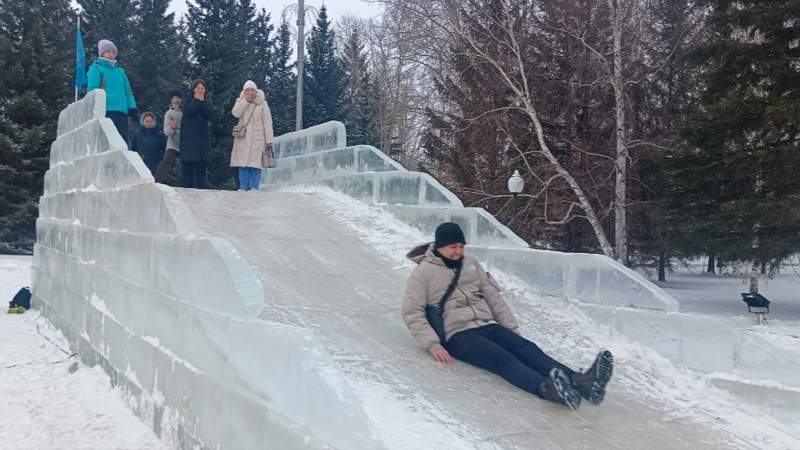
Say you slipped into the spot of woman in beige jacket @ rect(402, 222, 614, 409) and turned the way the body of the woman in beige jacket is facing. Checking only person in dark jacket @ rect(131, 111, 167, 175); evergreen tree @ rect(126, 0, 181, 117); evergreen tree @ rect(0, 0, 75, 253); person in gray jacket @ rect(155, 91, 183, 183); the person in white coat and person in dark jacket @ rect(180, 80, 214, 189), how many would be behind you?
6

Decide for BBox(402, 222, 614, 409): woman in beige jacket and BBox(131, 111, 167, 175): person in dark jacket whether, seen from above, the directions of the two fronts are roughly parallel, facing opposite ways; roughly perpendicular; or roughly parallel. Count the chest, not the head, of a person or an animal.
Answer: roughly parallel

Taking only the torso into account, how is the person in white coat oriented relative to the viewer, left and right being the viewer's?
facing the viewer

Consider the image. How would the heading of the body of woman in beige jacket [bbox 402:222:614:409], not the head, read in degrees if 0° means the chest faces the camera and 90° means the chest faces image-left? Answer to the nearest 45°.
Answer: approximately 315°

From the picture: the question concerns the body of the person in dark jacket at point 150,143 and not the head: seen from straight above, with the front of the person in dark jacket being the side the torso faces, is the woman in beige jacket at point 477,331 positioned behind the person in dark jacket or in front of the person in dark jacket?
in front

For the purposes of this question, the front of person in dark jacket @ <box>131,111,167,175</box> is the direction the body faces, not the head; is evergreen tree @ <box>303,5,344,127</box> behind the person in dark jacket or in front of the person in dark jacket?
behind

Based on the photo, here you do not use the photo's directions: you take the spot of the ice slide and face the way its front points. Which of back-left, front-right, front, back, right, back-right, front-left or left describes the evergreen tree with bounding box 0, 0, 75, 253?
back

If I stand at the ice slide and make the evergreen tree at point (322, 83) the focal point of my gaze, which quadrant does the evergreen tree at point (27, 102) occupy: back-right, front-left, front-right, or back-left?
front-left

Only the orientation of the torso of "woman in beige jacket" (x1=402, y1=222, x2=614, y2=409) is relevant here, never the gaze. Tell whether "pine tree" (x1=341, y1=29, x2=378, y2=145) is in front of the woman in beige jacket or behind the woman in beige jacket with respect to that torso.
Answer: behind

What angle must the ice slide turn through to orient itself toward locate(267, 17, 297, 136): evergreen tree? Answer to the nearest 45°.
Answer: approximately 135° to its left

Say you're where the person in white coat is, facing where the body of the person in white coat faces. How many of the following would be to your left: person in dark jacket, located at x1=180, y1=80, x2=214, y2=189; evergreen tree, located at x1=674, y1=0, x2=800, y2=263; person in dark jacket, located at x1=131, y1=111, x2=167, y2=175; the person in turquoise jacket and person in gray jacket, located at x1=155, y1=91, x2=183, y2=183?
1

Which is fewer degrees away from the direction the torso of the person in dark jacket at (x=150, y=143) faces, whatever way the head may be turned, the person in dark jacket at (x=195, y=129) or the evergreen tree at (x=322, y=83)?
the person in dark jacket

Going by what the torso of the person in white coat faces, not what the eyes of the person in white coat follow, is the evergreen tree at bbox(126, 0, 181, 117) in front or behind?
behind

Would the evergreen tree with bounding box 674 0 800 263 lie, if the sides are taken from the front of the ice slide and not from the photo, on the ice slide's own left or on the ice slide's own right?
on the ice slide's own left

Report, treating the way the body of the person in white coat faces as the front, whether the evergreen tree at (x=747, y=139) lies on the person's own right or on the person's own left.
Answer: on the person's own left
